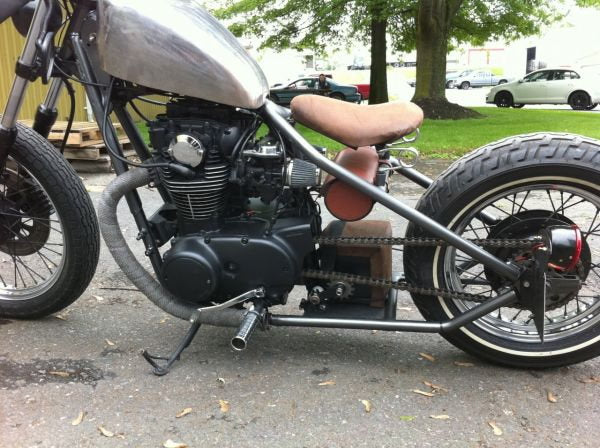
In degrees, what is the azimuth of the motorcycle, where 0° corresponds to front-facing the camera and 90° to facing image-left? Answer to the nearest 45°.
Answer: approximately 90°

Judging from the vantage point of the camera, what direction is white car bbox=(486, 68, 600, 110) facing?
facing to the left of the viewer

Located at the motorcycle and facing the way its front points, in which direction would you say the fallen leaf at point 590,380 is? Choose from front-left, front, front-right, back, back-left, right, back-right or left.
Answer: back

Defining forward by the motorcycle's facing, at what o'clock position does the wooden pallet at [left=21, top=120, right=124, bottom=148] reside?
The wooden pallet is roughly at 2 o'clock from the motorcycle.

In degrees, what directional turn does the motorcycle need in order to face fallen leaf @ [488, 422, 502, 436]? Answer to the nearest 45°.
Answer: approximately 135° to its left

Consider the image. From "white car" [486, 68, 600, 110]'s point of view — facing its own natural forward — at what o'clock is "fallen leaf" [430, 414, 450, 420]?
The fallen leaf is roughly at 9 o'clock from the white car.

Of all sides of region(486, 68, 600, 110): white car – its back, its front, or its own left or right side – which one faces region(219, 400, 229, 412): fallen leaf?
left

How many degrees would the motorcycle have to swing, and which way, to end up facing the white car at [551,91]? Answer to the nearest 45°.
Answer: approximately 135° to its right
